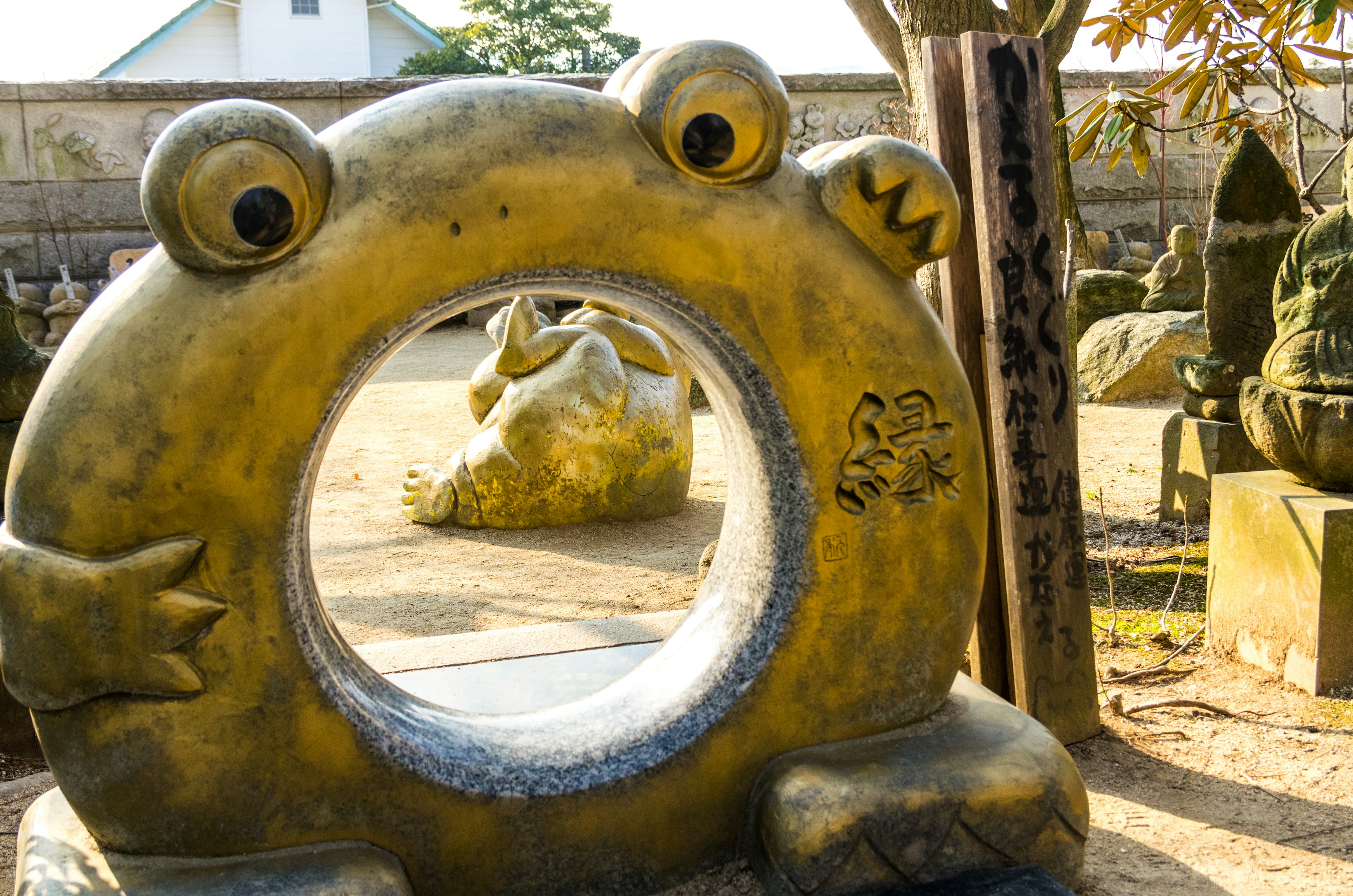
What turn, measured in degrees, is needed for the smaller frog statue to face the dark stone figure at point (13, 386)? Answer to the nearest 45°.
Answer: approximately 45° to its left

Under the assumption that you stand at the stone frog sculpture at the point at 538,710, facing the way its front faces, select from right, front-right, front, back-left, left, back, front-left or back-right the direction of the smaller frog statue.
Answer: back

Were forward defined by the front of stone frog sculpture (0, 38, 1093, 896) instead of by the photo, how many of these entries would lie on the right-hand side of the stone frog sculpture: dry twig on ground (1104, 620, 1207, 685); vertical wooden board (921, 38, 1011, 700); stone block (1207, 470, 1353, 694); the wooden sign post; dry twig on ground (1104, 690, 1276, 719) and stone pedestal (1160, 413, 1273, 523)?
0

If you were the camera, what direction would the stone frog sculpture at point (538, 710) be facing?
facing the viewer

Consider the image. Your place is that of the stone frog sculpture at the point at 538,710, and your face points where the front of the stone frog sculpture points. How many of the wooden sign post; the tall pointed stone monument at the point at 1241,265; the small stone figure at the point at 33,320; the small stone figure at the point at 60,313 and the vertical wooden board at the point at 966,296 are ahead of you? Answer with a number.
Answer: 0

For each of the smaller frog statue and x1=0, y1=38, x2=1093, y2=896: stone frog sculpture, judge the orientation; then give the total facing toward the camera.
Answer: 1

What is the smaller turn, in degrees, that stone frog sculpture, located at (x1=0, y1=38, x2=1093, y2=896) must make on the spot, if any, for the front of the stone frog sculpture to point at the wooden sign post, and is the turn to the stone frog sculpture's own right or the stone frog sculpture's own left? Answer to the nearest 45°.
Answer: approximately 135° to the stone frog sculpture's own left

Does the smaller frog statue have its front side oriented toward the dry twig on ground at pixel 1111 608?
no

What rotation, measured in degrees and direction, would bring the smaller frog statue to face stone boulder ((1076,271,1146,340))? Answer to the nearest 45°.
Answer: approximately 135° to its right

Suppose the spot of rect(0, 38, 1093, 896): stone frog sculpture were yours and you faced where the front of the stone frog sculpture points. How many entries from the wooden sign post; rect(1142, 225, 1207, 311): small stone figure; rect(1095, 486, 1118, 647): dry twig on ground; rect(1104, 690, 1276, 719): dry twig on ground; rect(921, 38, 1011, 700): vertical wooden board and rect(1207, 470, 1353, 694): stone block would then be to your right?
0
